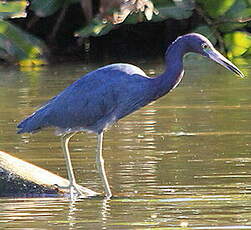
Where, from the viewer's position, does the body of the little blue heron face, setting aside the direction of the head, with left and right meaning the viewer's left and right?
facing to the right of the viewer
